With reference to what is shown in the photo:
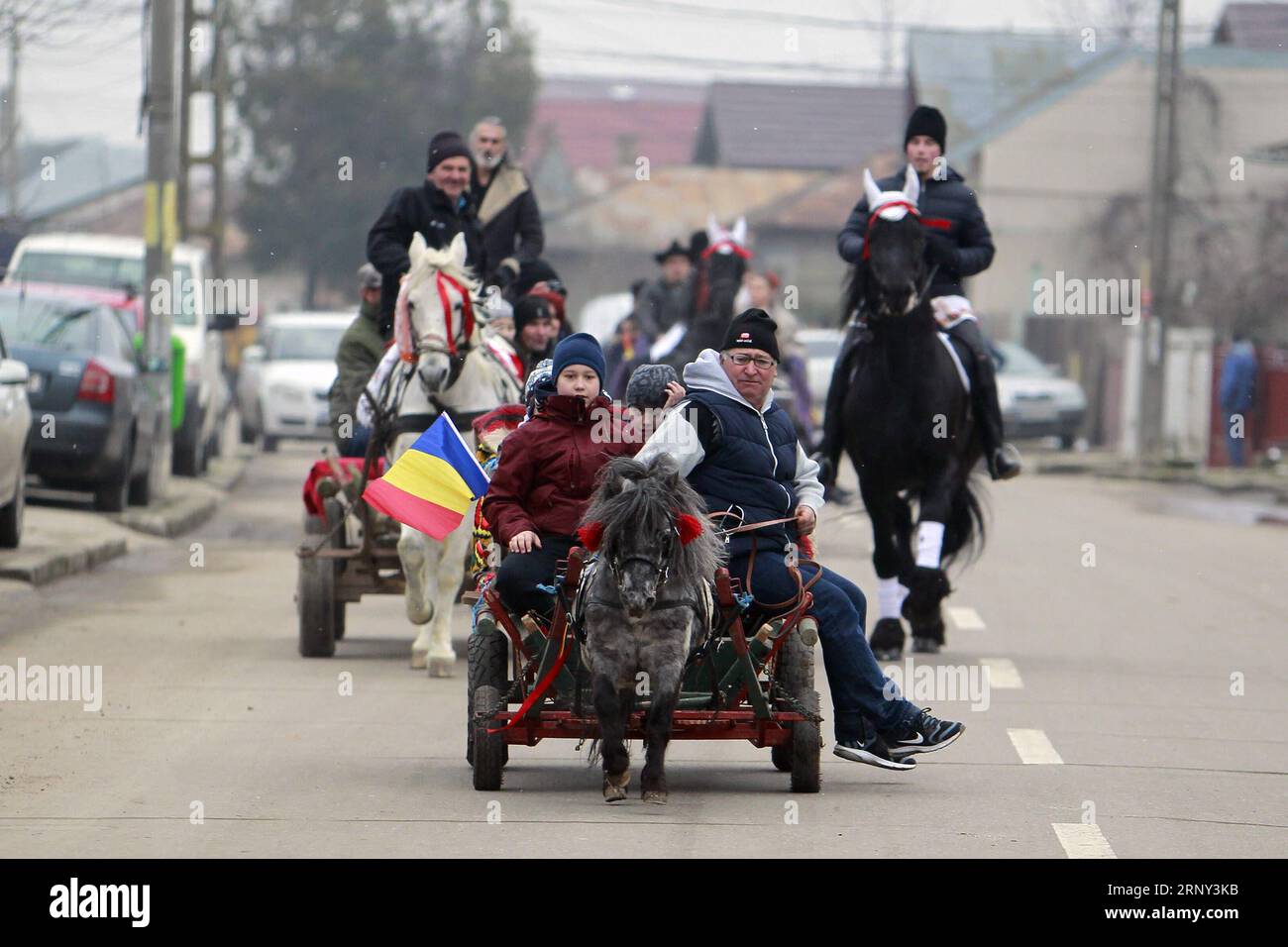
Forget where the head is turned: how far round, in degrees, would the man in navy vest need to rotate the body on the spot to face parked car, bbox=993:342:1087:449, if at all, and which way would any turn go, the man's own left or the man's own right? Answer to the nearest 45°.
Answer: approximately 135° to the man's own left

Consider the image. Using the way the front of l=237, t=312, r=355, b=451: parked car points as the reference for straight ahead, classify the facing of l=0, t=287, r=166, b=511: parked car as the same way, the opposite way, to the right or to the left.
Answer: the opposite way

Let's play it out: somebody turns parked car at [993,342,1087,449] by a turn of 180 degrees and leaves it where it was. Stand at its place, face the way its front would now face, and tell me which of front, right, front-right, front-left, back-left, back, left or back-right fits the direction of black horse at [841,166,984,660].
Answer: back-left

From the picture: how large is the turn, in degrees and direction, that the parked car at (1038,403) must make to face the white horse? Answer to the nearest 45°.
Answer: approximately 45° to its right

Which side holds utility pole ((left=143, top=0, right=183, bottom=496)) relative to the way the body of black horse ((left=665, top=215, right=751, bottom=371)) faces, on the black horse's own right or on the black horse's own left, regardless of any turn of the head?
on the black horse's own right

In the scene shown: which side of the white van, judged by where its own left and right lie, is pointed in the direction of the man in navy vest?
back

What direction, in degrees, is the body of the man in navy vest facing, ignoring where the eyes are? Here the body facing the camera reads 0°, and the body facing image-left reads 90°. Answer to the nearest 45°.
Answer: approximately 315°

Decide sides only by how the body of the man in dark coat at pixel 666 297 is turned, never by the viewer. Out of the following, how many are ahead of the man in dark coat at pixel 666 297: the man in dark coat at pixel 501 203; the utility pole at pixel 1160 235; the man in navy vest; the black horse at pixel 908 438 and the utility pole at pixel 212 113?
3

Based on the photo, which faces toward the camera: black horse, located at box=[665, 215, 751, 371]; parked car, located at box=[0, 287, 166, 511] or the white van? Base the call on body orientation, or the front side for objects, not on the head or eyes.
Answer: the black horse

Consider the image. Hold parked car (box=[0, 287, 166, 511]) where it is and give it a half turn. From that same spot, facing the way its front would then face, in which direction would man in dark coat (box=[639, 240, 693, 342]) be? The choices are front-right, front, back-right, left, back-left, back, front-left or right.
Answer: back
